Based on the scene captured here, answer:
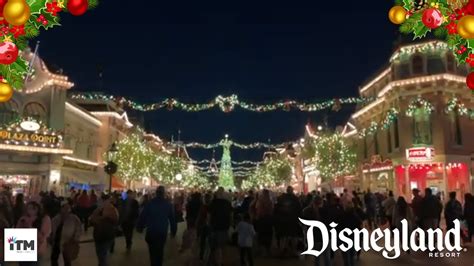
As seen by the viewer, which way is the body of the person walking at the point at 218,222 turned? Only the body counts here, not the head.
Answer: away from the camera

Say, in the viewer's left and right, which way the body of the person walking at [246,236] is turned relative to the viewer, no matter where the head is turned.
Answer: facing away from the viewer
